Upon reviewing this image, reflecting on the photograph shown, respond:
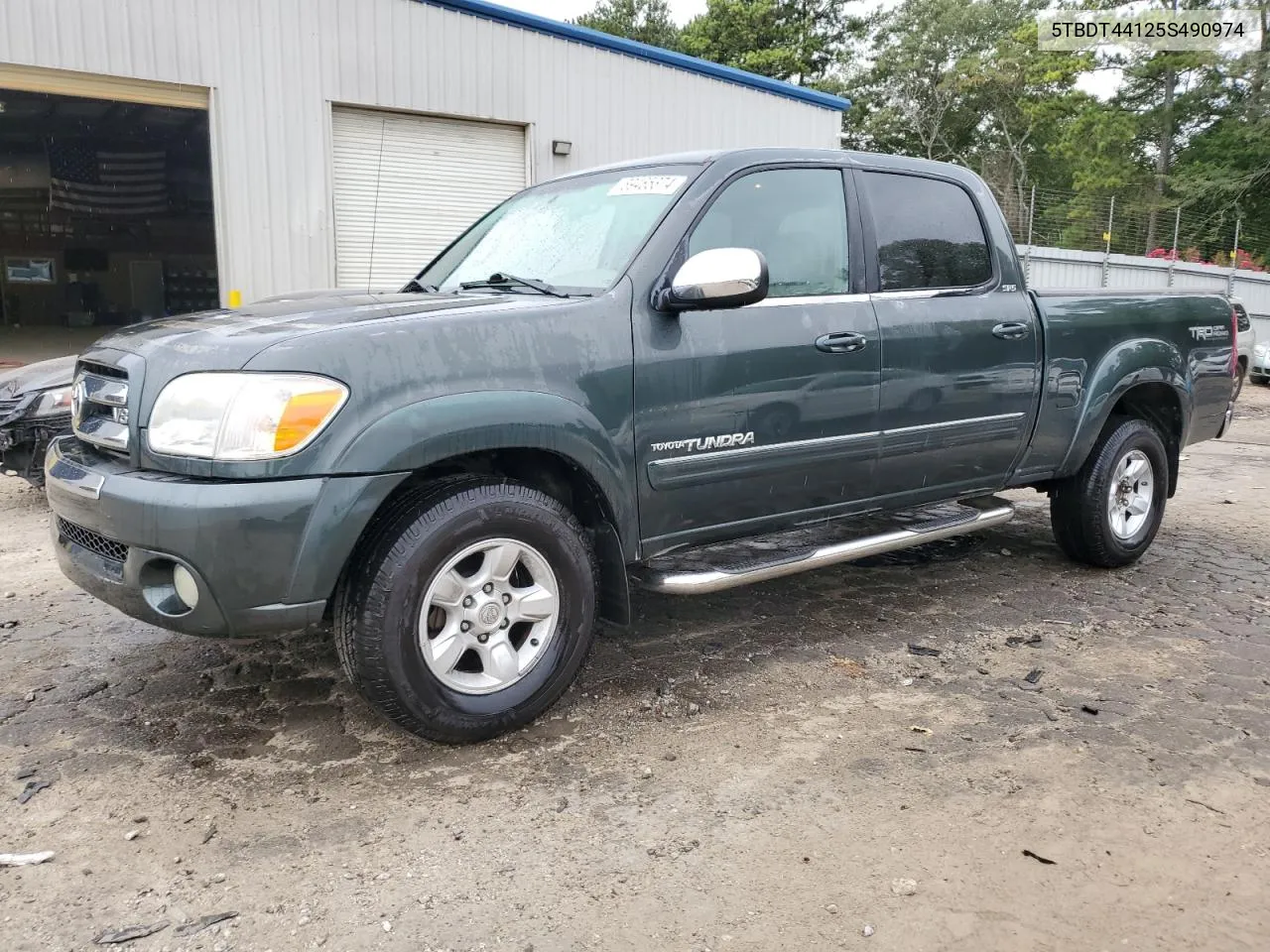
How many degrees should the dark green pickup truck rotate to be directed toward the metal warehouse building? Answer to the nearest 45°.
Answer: approximately 135° to its right

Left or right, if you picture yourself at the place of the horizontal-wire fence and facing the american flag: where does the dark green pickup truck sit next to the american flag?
left

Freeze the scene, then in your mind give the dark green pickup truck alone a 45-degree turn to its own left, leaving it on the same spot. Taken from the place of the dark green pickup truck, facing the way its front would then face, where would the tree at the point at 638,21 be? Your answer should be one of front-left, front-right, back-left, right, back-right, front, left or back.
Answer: back

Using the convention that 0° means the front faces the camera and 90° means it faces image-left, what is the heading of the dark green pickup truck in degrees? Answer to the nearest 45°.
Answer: approximately 45°

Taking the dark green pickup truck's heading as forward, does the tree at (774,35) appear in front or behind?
behind

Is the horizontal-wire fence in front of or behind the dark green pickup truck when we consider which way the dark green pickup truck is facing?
behind

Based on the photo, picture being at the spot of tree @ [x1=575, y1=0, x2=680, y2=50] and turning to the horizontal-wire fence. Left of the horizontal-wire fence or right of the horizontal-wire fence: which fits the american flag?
right

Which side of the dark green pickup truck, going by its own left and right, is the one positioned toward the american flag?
right
